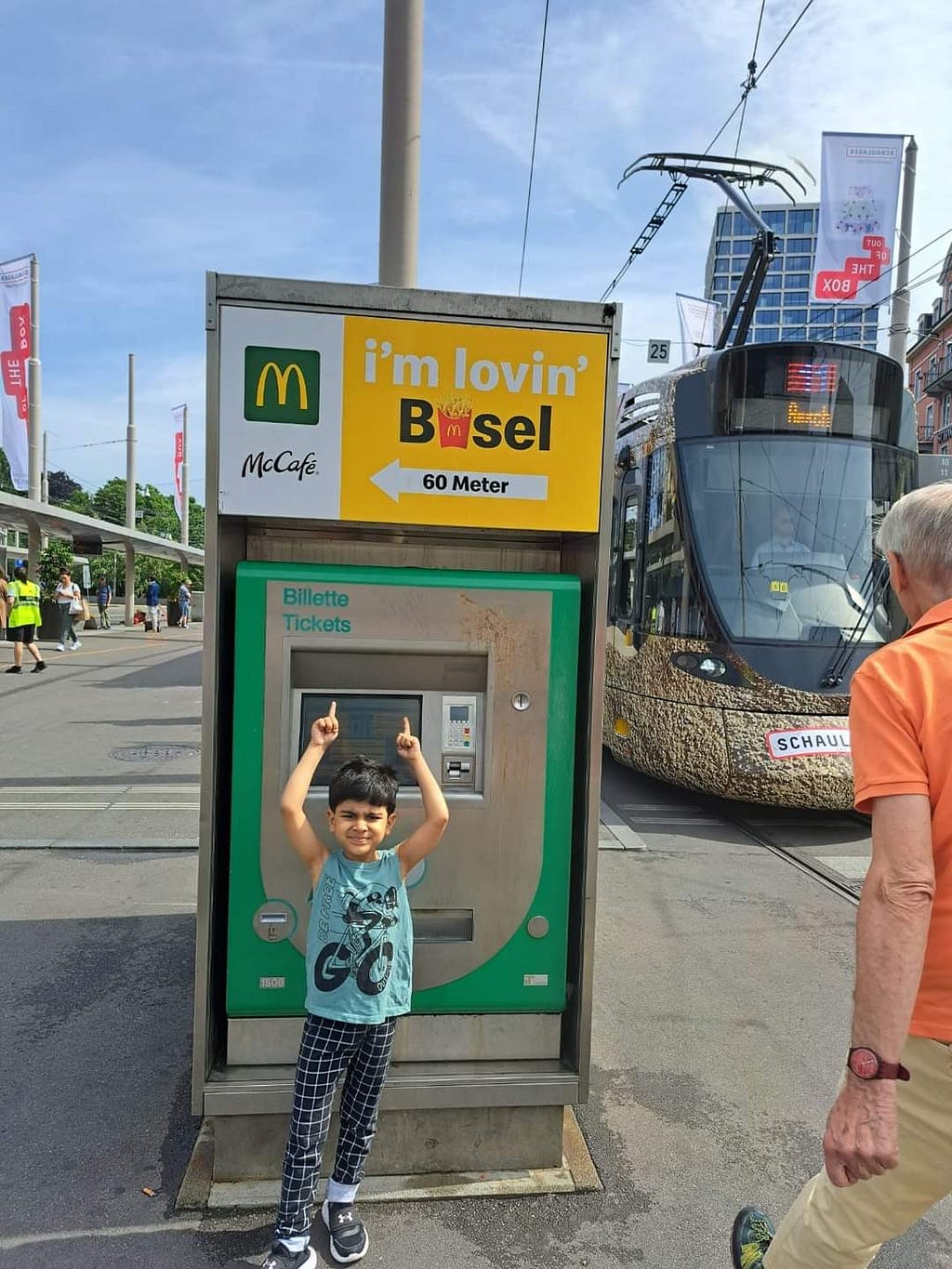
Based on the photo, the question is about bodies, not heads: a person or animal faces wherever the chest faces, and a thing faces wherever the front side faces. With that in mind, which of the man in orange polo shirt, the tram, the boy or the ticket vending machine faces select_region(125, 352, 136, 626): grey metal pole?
the man in orange polo shirt

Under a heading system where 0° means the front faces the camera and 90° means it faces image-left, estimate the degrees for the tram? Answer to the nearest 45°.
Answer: approximately 315°

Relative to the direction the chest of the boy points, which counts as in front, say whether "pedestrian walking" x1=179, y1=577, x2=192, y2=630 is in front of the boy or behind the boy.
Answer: behind

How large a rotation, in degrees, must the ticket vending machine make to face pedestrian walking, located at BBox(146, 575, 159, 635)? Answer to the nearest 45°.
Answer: approximately 180°

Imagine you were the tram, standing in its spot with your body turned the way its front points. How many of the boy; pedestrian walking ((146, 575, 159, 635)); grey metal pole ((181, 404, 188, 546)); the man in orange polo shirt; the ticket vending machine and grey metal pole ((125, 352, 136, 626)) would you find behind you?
3

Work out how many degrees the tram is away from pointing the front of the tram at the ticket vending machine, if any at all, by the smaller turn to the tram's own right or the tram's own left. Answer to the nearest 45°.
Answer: approximately 45° to the tram's own right

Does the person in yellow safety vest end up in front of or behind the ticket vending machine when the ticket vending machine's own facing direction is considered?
behind

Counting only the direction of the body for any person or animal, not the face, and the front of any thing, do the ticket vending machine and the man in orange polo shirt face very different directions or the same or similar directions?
very different directions

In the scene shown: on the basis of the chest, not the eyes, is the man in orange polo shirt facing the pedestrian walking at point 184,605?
yes

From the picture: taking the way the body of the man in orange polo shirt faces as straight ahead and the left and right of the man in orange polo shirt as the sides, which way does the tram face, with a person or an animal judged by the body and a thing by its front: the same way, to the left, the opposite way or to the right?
the opposite way

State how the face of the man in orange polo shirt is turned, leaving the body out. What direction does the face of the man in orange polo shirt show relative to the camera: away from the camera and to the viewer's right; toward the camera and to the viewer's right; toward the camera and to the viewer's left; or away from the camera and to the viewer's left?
away from the camera and to the viewer's left

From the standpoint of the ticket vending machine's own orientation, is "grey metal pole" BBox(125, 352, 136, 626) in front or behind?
behind
